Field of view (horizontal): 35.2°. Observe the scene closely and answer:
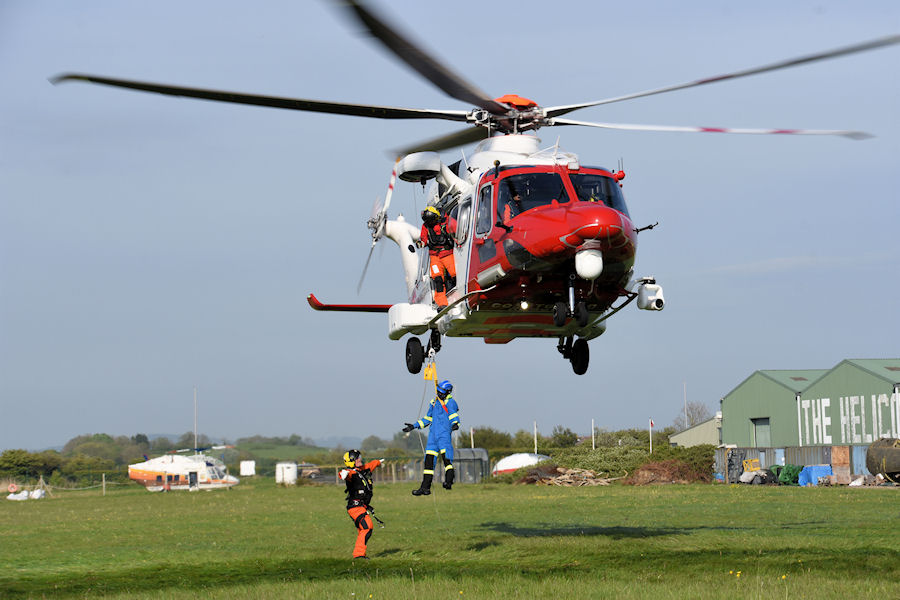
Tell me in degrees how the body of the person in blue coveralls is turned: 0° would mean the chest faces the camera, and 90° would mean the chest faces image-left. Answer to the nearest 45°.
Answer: approximately 45°

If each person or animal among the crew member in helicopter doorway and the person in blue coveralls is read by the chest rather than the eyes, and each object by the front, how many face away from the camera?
0

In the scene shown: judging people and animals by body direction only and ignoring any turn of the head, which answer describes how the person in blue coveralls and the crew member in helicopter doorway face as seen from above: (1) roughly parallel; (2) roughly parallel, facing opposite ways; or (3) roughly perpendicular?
roughly parallel

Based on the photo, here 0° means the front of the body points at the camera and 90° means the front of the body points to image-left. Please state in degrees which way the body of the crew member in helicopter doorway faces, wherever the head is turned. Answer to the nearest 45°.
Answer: approximately 45°
